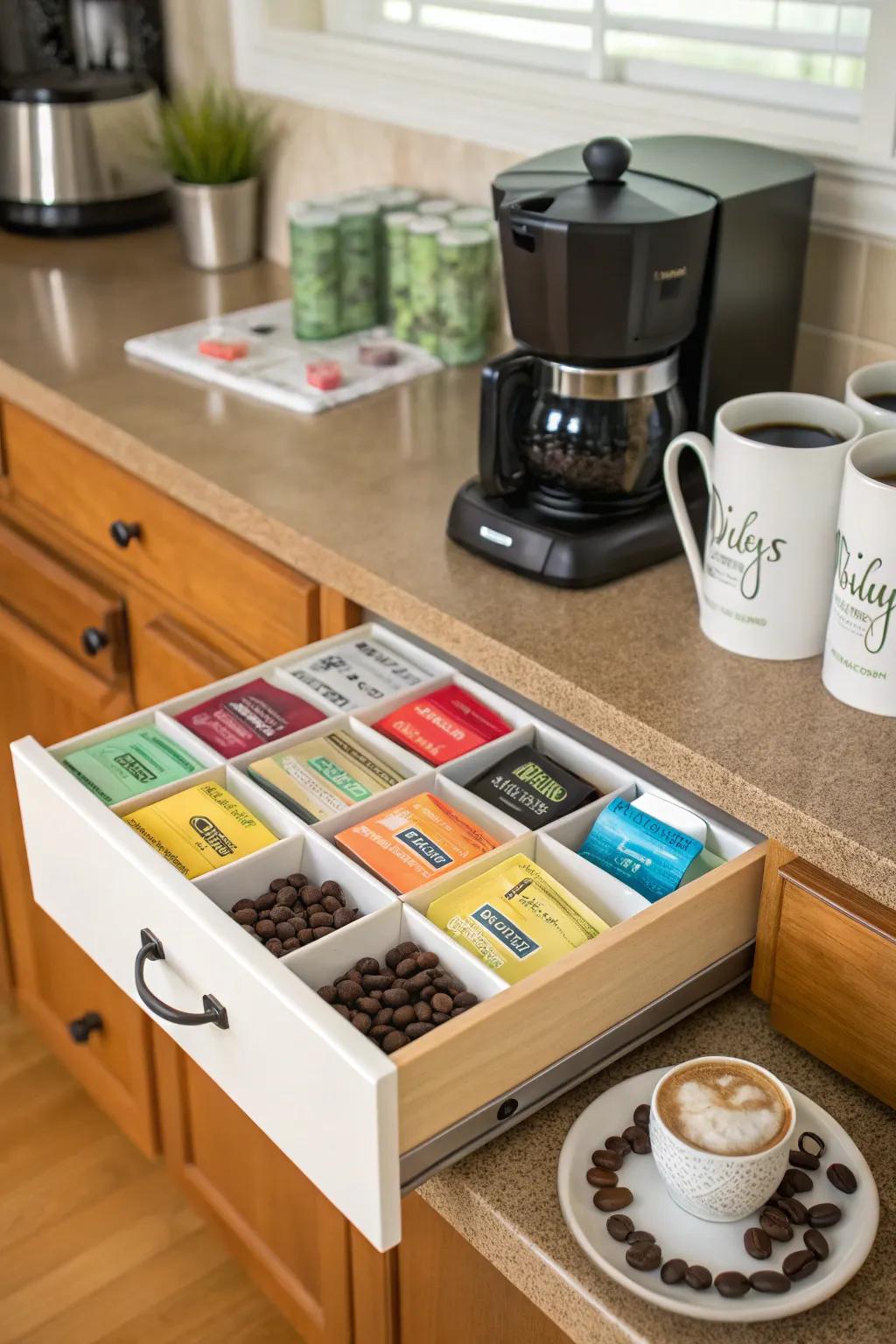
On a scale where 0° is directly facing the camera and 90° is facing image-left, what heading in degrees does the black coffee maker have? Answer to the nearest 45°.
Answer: approximately 45°

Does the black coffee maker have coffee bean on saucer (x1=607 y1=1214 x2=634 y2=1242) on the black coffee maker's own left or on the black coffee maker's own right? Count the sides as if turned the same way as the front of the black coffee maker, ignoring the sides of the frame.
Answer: on the black coffee maker's own left

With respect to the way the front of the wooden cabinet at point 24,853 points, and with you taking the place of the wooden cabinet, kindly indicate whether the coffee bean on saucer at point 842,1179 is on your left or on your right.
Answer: on your left

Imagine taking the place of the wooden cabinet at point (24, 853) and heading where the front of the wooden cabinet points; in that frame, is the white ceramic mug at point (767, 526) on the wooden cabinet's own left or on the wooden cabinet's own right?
on the wooden cabinet's own left

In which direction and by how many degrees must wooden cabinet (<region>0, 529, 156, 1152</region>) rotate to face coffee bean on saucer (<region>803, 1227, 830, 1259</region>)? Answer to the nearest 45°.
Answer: approximately 45° to its left

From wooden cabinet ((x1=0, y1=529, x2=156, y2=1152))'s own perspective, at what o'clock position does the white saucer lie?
The white saucer is roughly at 10 o'clock from the wooden cabinet.

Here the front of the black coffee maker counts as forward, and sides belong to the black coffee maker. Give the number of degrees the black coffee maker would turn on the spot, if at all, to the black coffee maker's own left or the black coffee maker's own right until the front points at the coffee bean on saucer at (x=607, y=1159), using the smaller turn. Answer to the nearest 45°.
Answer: approximately 45° to the black coffee maker's own left

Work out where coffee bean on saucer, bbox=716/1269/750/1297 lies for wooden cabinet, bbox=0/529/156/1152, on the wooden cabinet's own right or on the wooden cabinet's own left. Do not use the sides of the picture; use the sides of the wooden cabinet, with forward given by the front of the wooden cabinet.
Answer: on the wooden cabinet's own left

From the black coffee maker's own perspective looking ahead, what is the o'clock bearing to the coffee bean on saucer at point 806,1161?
The coffee bean on saucer is roughly at 10 o'clock from the black coffee maker.

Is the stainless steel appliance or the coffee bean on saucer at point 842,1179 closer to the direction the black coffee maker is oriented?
the coffee bean on saucer

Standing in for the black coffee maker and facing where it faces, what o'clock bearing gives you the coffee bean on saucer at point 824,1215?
The coffee bean on saucer is roughly at 10 o'clock from the black coffee maker.

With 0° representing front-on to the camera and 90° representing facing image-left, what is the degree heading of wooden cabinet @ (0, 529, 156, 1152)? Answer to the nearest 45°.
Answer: approximately 45°
